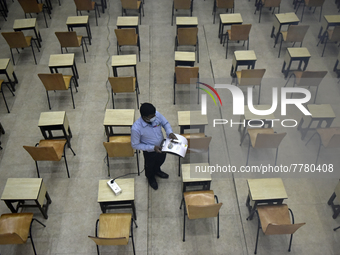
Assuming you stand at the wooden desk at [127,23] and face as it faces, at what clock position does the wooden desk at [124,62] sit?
the wooden desk at [124,62] is roughly at 12 o'clock from the wooden desk at [127,23].

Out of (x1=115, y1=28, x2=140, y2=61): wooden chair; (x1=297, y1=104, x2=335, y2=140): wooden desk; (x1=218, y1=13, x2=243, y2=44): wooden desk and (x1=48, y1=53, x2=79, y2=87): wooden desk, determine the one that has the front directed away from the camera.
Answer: the wooden chair

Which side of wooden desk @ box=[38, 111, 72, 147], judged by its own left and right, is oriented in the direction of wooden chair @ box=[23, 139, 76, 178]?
front

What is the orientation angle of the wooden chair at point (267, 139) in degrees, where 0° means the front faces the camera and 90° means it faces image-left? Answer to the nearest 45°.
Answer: approximately 135°

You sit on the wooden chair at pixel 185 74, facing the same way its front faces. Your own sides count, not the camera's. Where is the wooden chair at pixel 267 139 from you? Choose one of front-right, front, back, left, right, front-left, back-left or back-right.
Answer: back-right

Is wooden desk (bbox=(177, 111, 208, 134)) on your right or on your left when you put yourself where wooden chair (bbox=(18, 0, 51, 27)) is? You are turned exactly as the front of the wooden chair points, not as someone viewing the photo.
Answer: on your right

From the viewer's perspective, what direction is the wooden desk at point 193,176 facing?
toward the camera

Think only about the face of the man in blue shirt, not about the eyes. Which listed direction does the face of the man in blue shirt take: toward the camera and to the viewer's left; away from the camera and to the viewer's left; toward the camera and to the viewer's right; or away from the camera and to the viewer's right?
toward the camera and to the viewer's right

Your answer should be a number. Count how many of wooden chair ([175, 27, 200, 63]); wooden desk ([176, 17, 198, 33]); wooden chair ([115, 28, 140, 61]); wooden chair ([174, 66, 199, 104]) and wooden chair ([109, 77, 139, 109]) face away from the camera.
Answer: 4

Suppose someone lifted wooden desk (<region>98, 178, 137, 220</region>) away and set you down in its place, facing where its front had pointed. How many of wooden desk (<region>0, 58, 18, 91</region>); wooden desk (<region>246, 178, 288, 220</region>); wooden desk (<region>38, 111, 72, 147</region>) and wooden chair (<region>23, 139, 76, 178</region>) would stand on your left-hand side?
1

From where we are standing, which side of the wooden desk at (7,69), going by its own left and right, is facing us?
front

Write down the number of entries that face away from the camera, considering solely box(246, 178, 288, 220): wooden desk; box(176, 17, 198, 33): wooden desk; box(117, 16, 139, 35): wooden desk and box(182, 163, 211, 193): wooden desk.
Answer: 0

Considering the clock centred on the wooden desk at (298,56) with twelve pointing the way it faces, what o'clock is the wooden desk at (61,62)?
the wooden desk at (61,62) is roughly at 2 o'clock from the wooden desk at (298,56).

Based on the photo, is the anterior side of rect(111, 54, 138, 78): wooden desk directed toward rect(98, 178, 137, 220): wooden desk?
yes

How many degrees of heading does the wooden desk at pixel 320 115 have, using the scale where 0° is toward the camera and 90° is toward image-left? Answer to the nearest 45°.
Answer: approximately 0°

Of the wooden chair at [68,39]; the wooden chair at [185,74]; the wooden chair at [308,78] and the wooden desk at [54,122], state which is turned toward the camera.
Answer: the wooden desk

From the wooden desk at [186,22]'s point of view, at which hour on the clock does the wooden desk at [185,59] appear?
the wooden desk at [185,59] is roughly at 12 o'clock from the wooden desk at [186,22].

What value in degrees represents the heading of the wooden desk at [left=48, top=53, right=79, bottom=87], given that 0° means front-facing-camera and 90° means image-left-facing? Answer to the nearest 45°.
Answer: approximately 0°

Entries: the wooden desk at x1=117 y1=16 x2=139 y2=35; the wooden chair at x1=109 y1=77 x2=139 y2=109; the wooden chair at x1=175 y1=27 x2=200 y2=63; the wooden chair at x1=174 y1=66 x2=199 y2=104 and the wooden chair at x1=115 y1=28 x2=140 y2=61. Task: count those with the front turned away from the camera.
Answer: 4

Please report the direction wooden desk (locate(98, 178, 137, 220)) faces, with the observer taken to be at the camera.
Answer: facing the viewer

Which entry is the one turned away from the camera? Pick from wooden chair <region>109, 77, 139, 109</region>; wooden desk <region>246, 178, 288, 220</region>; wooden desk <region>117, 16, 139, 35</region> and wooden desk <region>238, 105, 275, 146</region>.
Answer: the wooden chair
